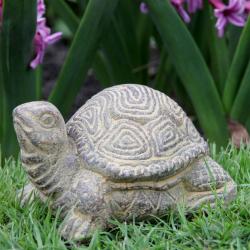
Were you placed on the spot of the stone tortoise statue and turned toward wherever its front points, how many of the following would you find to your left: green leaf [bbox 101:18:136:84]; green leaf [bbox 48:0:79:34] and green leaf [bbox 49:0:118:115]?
0

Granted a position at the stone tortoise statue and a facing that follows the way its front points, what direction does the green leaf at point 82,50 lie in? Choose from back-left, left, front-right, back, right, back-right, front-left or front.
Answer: back-right

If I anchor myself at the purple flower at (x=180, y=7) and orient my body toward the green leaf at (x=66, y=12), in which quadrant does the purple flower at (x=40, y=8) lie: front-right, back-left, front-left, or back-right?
front-left

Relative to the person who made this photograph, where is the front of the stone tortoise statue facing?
facing the viewer and to the left of the viewer

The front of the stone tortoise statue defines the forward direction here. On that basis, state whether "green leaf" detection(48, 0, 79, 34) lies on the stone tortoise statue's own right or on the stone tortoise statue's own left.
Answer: on the stone tortoise statue's own right

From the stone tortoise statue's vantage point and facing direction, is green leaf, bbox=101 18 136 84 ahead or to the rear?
to the rear

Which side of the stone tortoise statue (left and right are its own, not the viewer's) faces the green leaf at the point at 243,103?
back

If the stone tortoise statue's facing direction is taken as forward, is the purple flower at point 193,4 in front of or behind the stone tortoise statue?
behind

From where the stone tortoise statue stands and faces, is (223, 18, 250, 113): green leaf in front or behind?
behind

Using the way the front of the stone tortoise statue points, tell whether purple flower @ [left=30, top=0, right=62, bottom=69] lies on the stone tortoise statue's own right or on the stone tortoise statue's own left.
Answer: on the stone tortoise statue's own right
